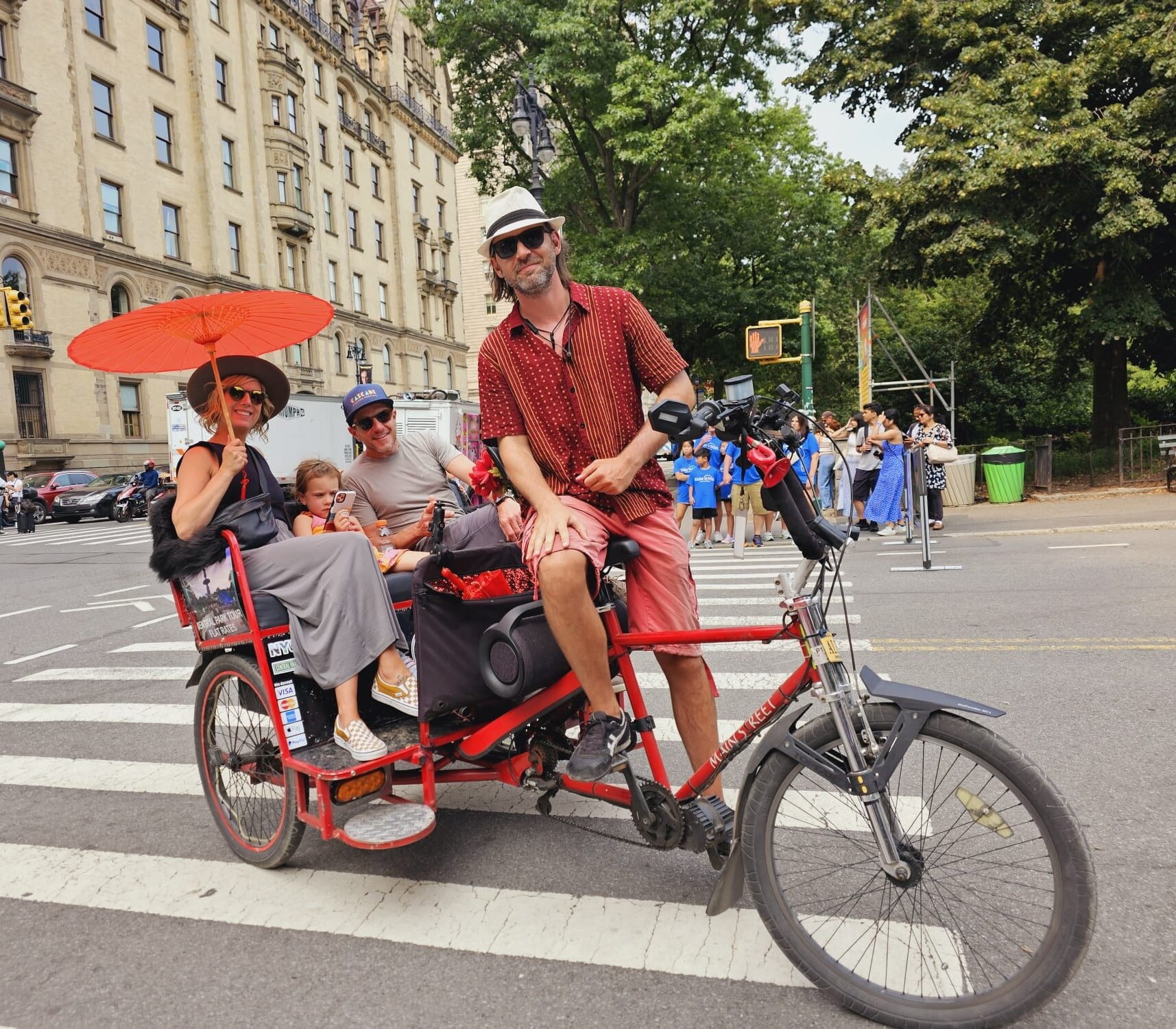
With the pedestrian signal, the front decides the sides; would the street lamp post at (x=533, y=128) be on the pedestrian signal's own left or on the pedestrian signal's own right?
on the pedestrian signal's own right

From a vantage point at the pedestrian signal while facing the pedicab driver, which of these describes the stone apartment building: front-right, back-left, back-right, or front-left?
back-right

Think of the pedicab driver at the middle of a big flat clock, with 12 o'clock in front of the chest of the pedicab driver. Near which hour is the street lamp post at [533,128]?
The street lamp post is roughly at 6 o'clock from the pedicab driver.

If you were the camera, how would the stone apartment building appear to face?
facing the viewer and to the right of the viewer

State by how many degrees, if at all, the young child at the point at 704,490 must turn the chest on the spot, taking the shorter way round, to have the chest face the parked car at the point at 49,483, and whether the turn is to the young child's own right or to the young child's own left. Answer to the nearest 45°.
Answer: approximately 135° to the young child's own right

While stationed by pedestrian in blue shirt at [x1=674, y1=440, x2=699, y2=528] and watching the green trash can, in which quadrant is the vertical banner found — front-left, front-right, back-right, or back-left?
front-left

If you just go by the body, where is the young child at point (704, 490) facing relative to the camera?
toward the camera

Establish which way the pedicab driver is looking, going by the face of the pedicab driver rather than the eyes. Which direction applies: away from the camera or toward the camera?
toward the camera

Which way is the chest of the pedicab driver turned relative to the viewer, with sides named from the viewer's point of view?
facing the viewer

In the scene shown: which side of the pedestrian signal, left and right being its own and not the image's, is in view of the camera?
front
